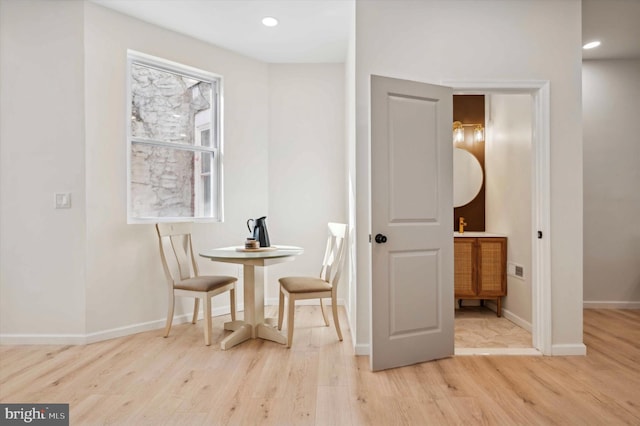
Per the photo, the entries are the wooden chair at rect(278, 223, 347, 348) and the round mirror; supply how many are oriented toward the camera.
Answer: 1

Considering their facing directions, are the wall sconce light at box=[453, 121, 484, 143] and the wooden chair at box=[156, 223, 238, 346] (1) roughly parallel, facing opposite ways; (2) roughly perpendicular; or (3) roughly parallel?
roughly perpendicular

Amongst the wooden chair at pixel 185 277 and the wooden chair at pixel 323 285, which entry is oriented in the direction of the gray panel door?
the wooden chair at pixel 185 277

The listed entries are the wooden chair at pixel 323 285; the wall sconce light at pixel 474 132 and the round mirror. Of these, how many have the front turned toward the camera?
2

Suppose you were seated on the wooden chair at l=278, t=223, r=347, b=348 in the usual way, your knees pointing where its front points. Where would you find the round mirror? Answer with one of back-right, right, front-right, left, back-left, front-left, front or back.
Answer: back-right

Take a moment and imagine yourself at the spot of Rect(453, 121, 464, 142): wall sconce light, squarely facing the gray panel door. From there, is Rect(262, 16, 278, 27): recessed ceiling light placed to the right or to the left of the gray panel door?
right

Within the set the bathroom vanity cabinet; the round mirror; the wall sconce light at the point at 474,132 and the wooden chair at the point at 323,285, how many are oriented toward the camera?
3

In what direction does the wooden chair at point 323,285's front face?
to the viewer's left
